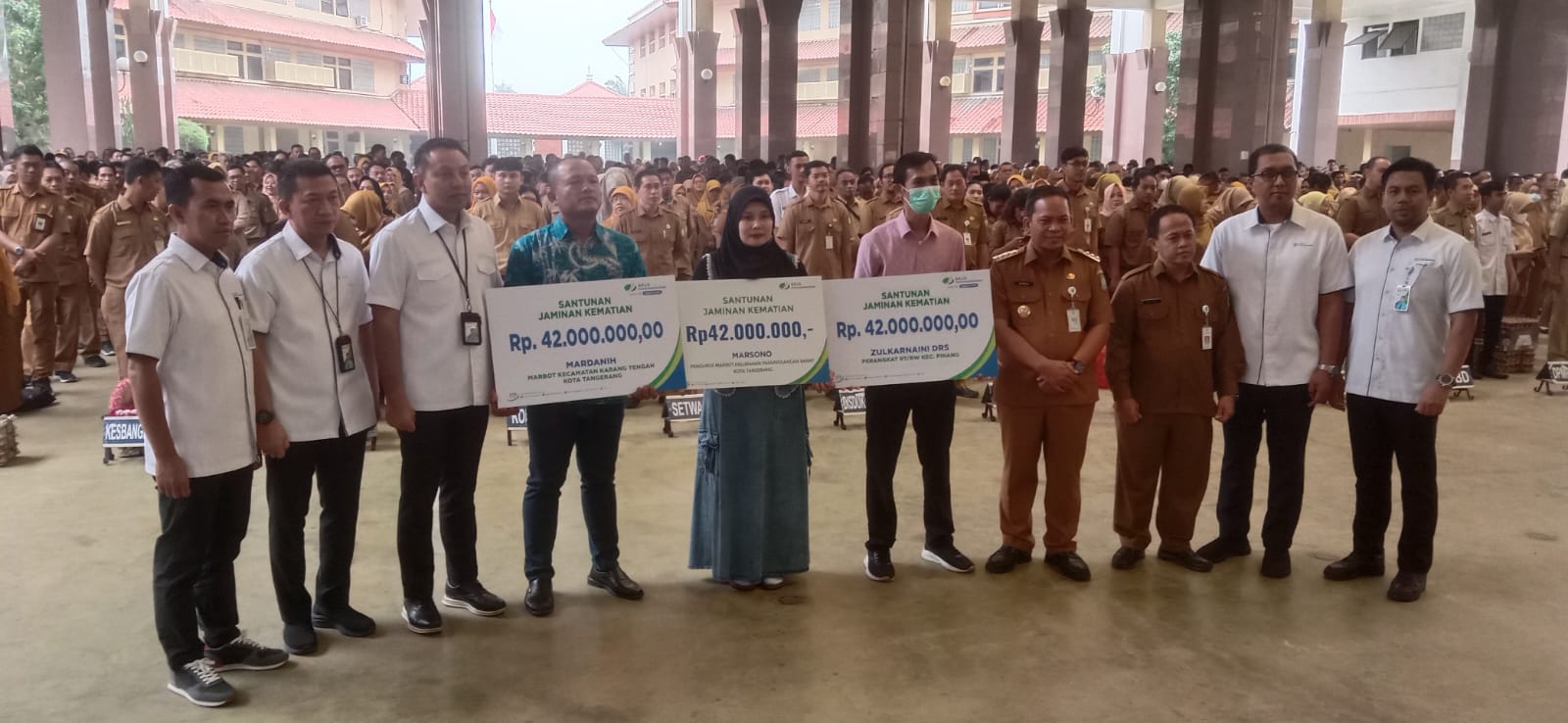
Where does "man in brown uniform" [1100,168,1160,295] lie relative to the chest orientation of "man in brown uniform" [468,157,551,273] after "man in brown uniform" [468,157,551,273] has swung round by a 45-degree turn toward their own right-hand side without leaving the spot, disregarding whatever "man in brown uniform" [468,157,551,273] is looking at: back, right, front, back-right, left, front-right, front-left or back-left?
back-left

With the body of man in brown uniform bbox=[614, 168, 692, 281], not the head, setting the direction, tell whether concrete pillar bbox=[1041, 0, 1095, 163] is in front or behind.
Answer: behind

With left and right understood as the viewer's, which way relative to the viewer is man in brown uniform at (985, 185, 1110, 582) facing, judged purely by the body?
facing the viewer

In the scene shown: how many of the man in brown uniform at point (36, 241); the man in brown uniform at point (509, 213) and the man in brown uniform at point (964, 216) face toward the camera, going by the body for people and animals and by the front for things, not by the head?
3

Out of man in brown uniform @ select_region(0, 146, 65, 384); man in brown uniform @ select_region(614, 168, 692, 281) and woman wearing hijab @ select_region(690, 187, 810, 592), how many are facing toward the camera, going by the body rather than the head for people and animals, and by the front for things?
3

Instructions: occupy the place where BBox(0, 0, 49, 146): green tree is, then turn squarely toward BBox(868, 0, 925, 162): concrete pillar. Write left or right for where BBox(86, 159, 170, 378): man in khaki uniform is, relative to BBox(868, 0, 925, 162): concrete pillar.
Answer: right

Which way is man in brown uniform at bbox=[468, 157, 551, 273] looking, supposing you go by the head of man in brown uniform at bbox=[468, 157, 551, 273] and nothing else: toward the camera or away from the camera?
toward the camera

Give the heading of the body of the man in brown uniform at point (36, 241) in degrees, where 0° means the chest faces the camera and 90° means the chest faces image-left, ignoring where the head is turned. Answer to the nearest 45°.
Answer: approximately 0°

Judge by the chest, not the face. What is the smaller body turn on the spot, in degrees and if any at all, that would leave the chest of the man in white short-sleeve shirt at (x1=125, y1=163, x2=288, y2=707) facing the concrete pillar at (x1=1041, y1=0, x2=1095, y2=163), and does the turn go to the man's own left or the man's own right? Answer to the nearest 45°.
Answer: approximately 90° to the man's own left

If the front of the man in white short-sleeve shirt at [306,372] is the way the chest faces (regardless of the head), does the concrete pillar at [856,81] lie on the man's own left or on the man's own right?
on the man's own left

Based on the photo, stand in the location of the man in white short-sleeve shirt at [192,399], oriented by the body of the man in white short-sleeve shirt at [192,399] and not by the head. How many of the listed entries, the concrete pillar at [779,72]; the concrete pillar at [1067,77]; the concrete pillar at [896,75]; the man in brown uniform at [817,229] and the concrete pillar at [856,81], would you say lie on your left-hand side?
5

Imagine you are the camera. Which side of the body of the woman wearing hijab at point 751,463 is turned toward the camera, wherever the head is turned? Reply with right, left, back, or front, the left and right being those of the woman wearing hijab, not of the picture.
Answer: front

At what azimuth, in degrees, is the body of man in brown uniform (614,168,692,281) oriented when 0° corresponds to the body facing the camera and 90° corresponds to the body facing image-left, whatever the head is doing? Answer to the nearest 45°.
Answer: approximately 0°

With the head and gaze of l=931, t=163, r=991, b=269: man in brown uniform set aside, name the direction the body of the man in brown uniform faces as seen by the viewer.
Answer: toward the camera

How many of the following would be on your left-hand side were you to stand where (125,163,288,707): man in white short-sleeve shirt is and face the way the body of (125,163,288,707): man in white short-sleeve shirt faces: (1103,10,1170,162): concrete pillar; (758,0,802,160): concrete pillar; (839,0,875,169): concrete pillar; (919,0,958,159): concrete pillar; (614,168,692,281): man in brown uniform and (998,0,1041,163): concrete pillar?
6
